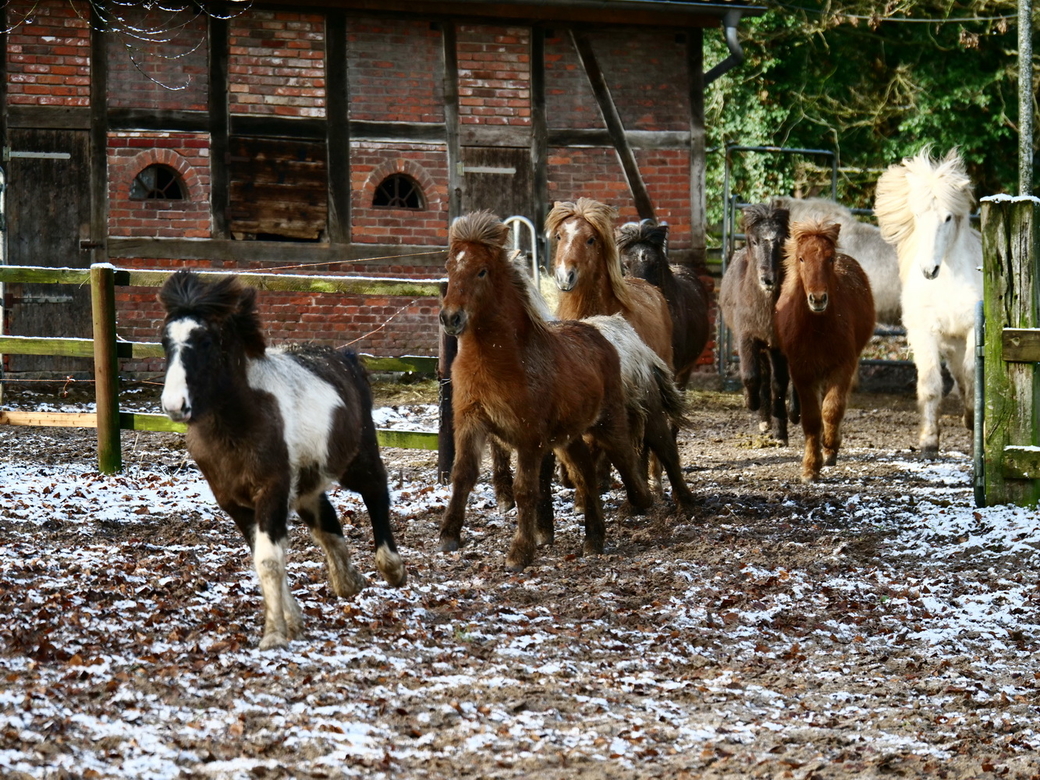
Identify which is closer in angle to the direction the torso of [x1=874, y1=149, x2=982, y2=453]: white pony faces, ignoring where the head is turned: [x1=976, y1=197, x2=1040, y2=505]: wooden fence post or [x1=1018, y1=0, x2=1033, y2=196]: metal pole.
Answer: the wooden fence post

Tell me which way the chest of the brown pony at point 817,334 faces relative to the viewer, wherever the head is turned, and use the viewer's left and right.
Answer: facing the viewer

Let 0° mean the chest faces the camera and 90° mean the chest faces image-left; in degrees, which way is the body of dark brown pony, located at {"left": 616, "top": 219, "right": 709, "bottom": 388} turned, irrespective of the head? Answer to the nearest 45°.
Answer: approximately 45°

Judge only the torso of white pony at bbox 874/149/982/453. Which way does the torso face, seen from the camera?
toward the camera

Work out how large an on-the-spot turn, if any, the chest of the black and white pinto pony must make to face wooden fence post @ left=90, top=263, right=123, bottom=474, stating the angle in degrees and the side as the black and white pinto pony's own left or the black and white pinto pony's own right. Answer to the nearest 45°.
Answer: approximately 135° to the black and white pinto pony's own right

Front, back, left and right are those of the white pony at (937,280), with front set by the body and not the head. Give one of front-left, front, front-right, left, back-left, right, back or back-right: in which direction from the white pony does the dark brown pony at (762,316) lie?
right

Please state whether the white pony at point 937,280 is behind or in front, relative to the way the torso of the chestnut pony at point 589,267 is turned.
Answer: behind

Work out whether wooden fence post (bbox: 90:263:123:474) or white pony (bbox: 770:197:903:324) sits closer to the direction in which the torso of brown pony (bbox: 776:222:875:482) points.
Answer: the wooden fence post

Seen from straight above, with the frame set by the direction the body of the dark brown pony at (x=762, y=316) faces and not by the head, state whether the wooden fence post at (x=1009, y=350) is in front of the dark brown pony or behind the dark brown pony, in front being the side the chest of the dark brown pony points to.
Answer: in front

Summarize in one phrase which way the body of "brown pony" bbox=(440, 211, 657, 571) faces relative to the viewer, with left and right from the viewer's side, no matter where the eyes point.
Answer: facing the viewer and to the left of the viewer

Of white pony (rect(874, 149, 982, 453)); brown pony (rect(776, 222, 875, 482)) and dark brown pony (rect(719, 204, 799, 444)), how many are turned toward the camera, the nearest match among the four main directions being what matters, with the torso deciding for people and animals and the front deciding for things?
3

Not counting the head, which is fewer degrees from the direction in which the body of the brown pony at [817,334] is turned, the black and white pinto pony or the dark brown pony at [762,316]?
the black and white pinto pony
